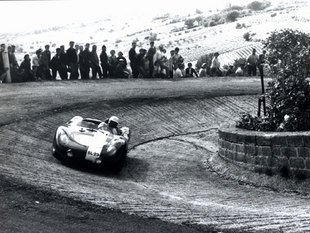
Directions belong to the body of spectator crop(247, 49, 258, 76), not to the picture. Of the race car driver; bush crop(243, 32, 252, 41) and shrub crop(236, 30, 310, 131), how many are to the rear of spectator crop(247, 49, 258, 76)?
1

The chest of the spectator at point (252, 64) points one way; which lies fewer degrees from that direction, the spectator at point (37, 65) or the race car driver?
the race car driver

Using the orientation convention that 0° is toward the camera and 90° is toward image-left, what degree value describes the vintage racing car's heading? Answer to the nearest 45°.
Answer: approximately 0°

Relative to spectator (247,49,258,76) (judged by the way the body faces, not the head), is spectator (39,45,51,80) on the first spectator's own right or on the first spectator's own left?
on the first spectator's own right

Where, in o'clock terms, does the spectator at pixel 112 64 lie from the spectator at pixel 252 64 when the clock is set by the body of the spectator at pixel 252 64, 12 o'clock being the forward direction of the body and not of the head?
the spectator at pixel 112 64 is roughly at 2 o'clock from the spectator at pixel 252 64.

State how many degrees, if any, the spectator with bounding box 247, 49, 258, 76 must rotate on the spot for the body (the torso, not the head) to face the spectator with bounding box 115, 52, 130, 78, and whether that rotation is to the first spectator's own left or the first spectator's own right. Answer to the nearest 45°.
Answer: approximately 45° to the first spectator's own right

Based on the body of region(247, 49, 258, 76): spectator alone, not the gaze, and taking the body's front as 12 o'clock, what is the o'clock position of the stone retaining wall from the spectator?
The stone retaining wall is roughly at 12 o'clock from the spectator.

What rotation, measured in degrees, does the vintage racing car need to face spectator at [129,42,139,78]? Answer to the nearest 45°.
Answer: approximately 180°

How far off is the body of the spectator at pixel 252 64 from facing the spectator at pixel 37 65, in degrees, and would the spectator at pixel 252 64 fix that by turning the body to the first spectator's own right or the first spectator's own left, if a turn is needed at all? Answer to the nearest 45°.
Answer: approximately 45° to the first spectator's own right

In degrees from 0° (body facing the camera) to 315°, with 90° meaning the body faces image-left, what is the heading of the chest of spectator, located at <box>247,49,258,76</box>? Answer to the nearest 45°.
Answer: approximately 0°
